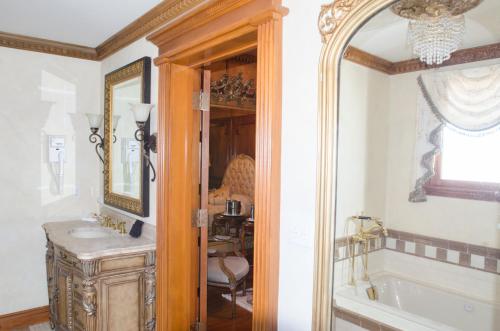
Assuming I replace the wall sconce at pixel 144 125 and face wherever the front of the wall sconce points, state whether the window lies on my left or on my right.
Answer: on my left

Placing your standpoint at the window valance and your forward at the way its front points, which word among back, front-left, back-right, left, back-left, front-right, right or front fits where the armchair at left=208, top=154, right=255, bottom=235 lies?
right

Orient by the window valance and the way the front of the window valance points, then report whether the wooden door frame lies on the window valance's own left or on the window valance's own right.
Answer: on the window valance's own right

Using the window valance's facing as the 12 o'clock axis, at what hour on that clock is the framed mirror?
The framed mirror is roughly at 2 o'clock from the window valance.
